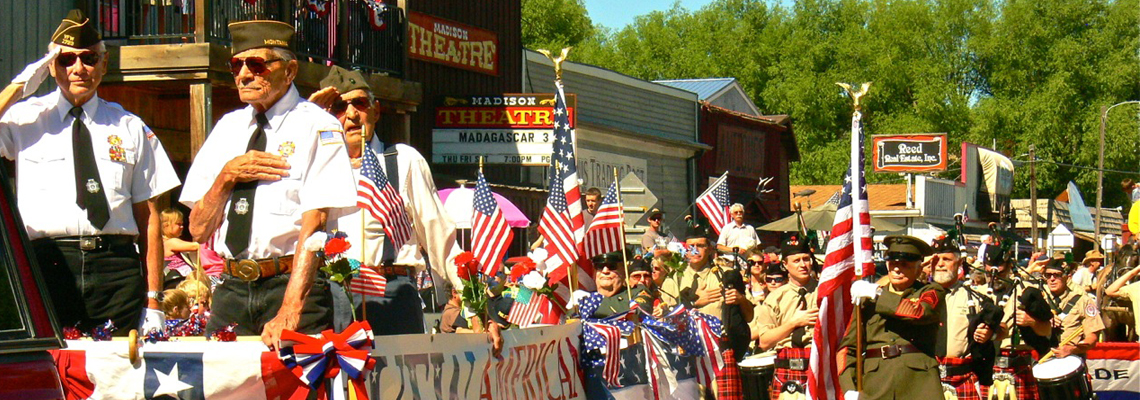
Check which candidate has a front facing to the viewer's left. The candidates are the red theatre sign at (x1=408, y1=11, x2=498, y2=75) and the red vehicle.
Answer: the red vehicle

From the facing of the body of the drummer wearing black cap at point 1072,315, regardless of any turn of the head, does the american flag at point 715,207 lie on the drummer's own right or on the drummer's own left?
on the drummer's own right

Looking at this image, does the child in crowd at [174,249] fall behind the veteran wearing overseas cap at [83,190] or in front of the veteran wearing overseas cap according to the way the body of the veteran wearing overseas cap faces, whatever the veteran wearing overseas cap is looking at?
behind

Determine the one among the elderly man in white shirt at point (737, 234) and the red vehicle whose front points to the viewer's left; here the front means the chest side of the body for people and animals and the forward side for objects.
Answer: the red vehicle

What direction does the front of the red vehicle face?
to the viewer's left
